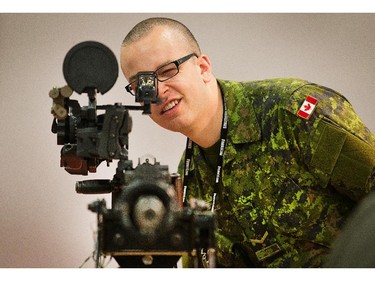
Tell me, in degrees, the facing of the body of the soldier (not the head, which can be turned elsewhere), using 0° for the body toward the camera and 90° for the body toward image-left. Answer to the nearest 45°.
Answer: approximately 45°
